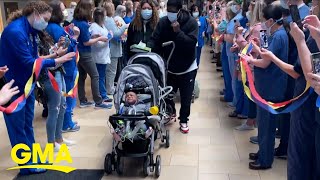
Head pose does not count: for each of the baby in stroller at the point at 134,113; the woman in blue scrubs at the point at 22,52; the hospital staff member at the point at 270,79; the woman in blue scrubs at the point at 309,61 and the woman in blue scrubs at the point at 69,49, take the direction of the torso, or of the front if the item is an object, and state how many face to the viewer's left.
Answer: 2

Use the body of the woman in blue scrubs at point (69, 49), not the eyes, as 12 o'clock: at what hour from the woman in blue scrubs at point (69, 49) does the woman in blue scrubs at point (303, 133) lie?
the woman in blue scrubs at point (303, 133) is roughly at 2 o'clock from the woman in blue scrubs at point (69, 49).

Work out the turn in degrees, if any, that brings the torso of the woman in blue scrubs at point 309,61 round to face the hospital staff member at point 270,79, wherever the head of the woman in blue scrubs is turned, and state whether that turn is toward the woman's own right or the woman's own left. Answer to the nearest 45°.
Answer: approximately 90° to the woman's own right

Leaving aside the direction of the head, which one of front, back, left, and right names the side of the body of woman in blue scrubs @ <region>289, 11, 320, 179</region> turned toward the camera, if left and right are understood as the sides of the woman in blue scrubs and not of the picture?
left

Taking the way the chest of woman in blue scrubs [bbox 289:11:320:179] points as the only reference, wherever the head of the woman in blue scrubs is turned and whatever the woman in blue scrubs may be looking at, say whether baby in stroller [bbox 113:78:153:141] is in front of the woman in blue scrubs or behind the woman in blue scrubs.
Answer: in front

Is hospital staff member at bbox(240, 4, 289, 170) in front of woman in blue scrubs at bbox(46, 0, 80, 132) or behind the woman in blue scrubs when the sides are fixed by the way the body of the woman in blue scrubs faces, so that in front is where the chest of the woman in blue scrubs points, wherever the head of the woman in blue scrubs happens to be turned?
in front

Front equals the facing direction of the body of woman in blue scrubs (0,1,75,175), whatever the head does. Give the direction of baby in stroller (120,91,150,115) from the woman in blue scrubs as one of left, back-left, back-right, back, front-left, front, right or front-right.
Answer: front

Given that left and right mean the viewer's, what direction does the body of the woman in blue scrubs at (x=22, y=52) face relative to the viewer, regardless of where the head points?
facing to the right of the viewer

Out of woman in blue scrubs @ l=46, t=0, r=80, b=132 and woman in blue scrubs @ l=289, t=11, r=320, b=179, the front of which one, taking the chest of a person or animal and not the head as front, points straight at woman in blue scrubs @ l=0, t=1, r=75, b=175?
woman in blue scrubs @ l=289, t=11, r=320, b=179

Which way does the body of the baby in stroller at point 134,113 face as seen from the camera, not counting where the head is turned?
toward the camera

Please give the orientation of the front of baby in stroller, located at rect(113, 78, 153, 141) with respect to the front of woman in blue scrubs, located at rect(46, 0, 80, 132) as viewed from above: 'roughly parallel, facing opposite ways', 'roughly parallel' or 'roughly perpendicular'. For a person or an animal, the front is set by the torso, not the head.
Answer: roughly perpendicular

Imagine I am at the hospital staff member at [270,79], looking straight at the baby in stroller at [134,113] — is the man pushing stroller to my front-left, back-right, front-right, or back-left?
front-right

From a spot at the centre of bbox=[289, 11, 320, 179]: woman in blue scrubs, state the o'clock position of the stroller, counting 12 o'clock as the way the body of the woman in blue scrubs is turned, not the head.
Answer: The stroller is roughly at 1 o'clock from the woman in blue scrubs.

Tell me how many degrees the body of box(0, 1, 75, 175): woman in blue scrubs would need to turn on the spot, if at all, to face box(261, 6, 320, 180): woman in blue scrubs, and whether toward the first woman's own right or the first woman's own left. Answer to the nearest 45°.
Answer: approximately 45° to the first woman's own right

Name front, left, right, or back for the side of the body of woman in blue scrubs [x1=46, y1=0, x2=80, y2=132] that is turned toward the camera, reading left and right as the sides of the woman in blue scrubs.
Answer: right

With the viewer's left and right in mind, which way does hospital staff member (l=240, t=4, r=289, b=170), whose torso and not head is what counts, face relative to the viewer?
facing to the left of the viewer

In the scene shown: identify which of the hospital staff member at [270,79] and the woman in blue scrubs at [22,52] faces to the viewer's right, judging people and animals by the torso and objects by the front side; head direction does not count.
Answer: the woman in blue scrubs
